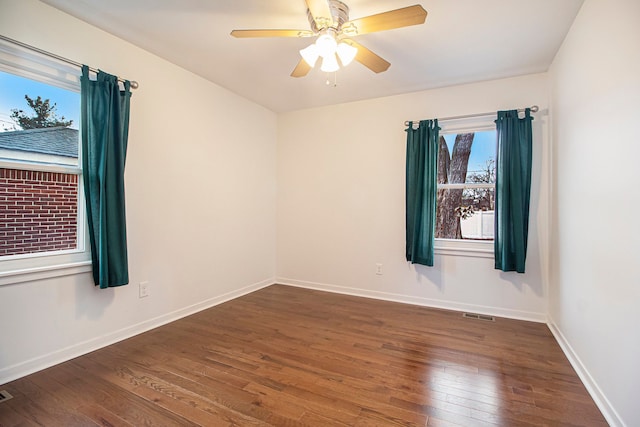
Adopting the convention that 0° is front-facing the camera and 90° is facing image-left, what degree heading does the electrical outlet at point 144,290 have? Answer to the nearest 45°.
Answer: approximately 315°

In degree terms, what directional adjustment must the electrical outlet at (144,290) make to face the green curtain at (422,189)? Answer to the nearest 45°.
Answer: approximately 45° to its left

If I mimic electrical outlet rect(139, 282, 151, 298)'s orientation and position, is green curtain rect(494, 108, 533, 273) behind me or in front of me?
in front

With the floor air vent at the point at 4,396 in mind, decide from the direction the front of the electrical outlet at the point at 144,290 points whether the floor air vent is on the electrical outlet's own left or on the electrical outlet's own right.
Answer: on the electrical outlet's own right

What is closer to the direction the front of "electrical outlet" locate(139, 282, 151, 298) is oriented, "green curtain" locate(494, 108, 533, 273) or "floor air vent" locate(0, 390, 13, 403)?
the green curtain

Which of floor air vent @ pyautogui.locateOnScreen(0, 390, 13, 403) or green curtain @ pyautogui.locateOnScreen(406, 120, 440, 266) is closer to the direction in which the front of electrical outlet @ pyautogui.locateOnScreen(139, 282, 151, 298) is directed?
the green curtain
